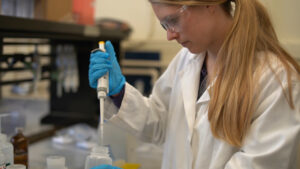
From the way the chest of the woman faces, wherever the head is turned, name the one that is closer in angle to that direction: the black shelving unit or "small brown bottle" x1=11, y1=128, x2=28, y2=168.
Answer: the small brown bottle

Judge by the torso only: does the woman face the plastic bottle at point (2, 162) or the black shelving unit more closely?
the plastic bottle

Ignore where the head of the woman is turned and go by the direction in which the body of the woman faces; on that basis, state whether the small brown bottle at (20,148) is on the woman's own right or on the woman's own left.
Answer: on the woman's own right

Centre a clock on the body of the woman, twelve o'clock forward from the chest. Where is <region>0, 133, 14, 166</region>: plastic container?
The plastic container is roughly at 1 o'clock from the woman.

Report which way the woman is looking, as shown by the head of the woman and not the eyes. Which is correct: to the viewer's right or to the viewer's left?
to the viewer's left

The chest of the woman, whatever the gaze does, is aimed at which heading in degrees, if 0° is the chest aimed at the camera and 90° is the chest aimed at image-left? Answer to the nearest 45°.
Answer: approximately 45°
